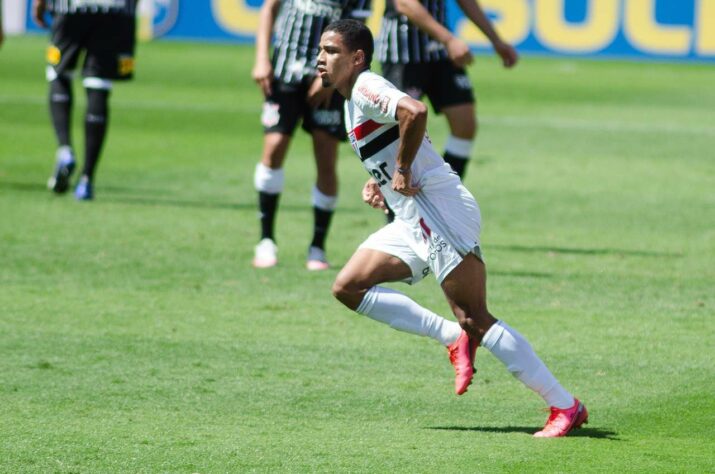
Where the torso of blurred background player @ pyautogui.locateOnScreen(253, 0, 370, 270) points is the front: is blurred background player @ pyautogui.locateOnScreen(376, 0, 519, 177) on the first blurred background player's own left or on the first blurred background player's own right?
on the first blurred background player's own left

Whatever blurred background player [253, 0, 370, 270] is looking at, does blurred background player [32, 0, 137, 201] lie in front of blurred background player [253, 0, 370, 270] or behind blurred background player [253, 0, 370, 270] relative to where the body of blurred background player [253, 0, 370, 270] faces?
behind

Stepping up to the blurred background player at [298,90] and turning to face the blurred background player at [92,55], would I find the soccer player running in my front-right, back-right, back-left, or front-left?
back-left

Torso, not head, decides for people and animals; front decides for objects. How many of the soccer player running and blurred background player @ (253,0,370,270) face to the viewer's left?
1

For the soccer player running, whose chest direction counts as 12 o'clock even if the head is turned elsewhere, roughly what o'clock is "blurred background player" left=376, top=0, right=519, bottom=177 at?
The blurred background player is roughly at 3 o'clock from the soccer player running.

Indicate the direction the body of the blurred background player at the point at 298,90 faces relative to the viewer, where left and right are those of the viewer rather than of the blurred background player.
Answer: facing the viewer

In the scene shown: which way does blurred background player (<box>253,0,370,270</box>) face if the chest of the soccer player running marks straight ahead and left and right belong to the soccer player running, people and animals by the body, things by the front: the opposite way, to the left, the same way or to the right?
to the left

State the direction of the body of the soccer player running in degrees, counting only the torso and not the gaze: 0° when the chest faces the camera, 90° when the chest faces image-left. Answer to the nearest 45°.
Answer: approximately 90°

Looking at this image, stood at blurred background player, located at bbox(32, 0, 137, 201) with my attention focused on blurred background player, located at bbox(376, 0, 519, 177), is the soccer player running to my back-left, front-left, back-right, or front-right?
front-right

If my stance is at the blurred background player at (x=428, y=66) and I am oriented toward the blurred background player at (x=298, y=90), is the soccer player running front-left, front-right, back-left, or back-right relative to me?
front-left

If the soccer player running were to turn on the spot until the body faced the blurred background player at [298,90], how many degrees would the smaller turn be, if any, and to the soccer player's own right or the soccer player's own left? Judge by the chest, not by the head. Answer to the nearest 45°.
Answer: approximately 90° to the soccer player's own right

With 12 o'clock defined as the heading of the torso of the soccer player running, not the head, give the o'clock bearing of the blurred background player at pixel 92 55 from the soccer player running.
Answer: The blurred background player is roughly at 2 o'clock from the soccer player running.

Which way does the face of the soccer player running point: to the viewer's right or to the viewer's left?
to the viewer's left
